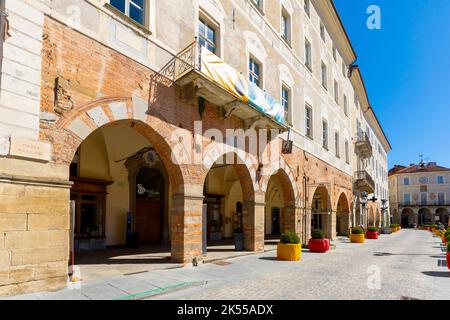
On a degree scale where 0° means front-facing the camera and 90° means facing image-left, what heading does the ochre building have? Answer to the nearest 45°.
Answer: approximately 315°
